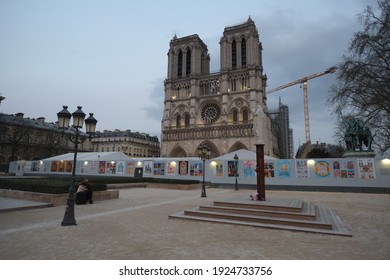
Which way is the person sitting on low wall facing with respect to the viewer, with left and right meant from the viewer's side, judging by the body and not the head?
facing the viewer and to the right of the viewer
